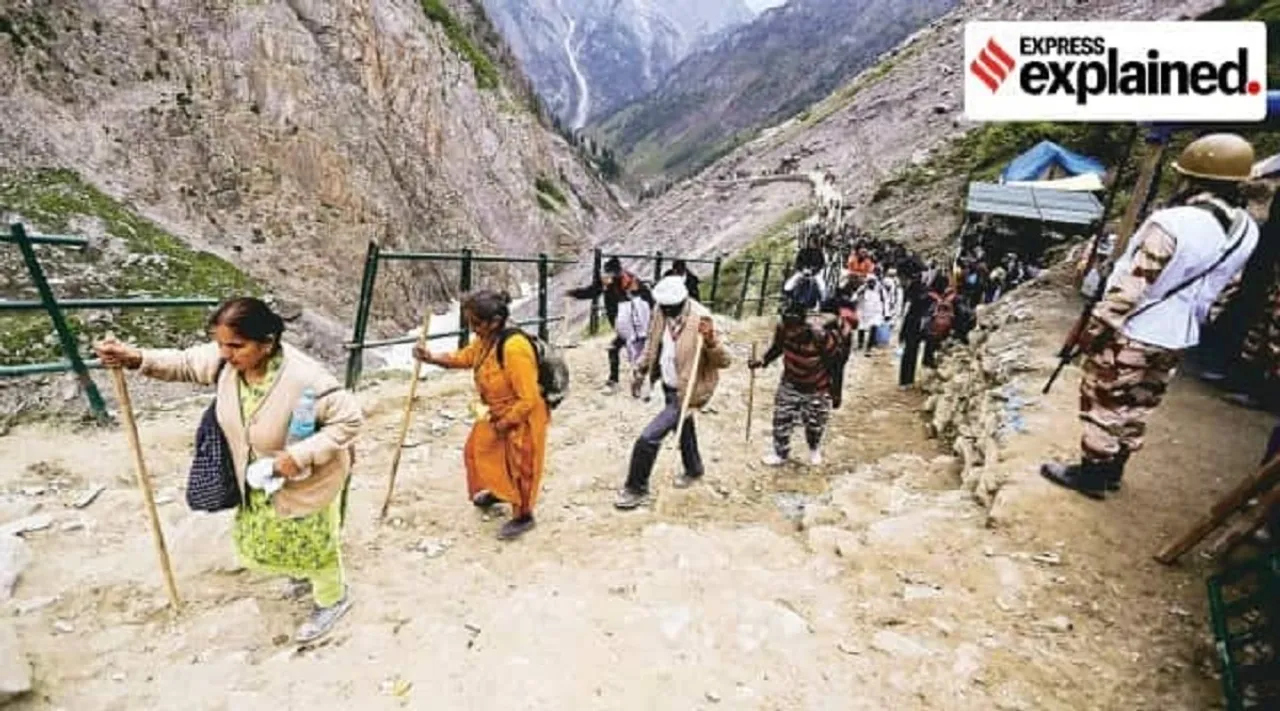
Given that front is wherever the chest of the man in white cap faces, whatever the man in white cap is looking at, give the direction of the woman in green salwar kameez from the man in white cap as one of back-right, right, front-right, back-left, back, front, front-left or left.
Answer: front

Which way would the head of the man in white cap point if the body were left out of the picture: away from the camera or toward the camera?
toward the camera

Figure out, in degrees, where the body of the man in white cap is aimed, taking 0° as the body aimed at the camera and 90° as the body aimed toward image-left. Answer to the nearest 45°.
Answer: approximately 45°

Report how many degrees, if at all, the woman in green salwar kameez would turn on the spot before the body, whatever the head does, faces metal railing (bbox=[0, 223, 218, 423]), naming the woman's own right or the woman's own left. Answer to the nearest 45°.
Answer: approximately 135° to the woman's own right

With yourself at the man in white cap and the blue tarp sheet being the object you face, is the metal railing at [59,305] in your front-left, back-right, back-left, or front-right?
back-left

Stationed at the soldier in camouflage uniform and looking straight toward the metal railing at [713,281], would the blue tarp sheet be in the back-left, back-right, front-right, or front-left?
front-right

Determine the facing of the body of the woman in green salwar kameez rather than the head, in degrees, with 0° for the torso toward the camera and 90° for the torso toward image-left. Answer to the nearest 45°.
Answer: approximately 45°

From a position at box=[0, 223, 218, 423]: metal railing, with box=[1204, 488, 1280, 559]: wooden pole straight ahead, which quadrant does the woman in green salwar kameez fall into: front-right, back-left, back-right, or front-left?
front-right

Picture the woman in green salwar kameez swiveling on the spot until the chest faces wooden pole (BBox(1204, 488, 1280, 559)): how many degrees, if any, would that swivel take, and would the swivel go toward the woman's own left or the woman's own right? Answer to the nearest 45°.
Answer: approximately 90° to the woman's own left

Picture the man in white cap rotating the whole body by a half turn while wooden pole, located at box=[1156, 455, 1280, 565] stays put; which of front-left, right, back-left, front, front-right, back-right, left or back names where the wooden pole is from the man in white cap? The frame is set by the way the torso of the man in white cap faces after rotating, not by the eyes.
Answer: right

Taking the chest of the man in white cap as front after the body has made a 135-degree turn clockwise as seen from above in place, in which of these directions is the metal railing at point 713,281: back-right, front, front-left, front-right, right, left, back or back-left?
front
